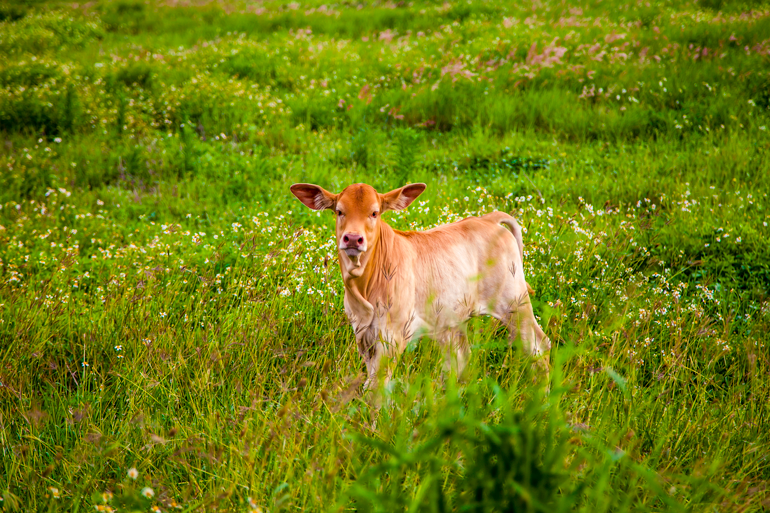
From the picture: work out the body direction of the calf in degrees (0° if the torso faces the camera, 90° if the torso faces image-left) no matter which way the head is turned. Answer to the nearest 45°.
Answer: approximately 45°
